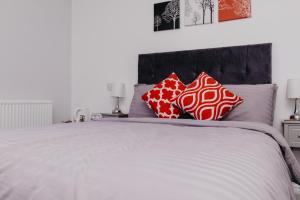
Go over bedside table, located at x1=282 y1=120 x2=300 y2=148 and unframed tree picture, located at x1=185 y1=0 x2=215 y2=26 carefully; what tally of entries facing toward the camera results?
2

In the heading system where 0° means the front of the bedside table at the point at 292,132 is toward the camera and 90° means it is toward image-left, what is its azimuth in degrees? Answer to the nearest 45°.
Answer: approximately 0°

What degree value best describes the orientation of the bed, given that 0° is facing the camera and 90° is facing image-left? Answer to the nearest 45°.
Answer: approximately 45°

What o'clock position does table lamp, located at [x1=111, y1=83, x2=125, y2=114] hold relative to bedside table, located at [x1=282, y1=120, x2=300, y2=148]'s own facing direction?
The table lamp is roughly at 3 o'clock from the bedside table.

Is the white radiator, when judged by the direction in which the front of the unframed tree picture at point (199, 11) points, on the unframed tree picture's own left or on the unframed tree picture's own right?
on the unframed tree picture's own right

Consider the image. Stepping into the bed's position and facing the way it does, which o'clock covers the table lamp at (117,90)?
The table lamp is roughly at 4 o'clock from the bed.

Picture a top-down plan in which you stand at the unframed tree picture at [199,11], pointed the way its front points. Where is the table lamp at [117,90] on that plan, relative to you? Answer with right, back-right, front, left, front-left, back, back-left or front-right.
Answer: right

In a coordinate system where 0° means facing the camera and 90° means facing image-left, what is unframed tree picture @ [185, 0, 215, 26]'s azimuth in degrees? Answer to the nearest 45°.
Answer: approximately 0°

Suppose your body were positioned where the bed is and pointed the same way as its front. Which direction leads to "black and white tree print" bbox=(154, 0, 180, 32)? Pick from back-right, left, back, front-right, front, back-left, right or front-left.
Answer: back-right
